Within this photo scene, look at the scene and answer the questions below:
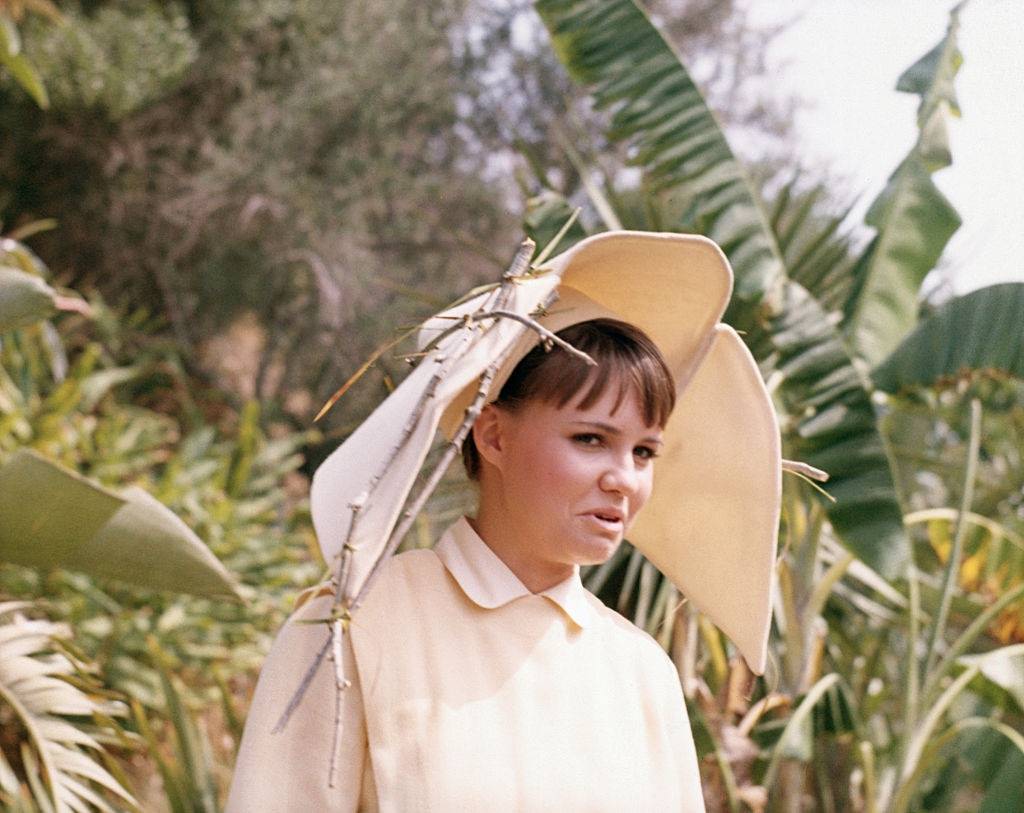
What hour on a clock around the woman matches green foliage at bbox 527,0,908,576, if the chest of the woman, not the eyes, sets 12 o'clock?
The green foliage is roughly at 8 o'clock from the woman.

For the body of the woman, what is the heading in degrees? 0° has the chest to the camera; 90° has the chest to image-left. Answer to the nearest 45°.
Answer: approximately 315°

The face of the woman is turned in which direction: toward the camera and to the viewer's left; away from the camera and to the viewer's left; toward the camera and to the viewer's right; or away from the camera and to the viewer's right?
toward the camera and to the viewer's right

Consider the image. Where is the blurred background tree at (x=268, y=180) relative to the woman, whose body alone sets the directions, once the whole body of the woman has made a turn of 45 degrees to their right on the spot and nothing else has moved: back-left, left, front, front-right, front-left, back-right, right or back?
back

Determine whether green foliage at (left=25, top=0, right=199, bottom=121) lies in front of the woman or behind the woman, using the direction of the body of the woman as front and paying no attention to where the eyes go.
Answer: behind
